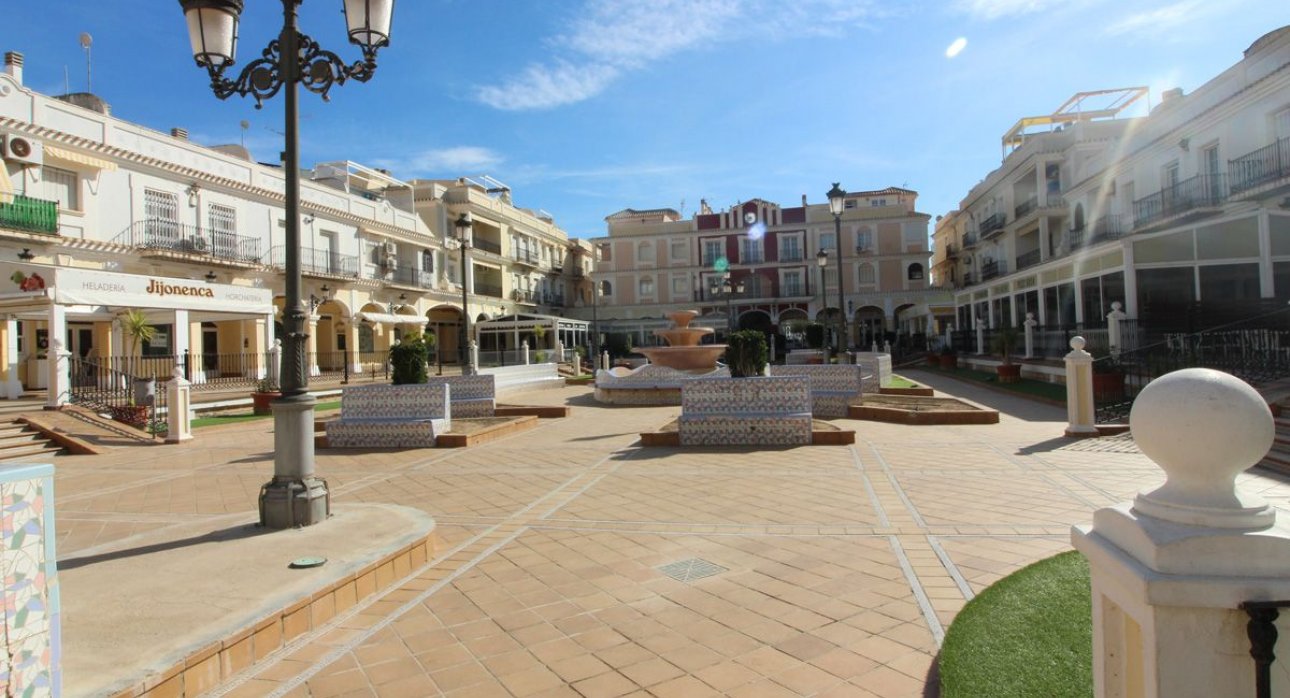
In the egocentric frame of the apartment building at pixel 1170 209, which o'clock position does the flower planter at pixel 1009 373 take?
The flower planter is roughly at 12 o'clock from the apartment building.

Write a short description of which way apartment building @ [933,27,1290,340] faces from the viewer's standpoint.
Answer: facing the viewer and to the left of the viewer

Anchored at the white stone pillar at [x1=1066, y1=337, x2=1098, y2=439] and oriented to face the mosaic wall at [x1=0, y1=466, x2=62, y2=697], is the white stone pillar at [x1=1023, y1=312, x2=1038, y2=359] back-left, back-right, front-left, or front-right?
back-right

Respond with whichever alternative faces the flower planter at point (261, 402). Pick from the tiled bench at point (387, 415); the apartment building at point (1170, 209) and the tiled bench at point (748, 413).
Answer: the apartment building

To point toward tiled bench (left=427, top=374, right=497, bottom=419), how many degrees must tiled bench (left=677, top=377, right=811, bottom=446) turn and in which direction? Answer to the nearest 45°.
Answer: approximately 135° to its right

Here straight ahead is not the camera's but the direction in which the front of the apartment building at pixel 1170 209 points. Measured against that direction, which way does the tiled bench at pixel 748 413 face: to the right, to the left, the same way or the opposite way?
to the left

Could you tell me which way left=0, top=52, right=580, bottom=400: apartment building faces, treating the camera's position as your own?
facing the viewer and to the right of the viewer

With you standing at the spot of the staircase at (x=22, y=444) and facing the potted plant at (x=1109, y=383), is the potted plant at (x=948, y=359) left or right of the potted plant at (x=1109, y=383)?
left

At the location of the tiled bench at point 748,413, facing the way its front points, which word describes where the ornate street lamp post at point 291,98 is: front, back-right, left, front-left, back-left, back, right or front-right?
front-right

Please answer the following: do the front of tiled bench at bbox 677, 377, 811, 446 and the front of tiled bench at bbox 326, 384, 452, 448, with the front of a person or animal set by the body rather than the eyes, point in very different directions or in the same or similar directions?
same or similar directions

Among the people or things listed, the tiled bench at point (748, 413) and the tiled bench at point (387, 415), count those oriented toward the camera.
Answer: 2

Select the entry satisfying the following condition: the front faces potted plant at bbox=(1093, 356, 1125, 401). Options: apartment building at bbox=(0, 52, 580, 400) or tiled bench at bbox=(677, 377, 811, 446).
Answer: the apartment building

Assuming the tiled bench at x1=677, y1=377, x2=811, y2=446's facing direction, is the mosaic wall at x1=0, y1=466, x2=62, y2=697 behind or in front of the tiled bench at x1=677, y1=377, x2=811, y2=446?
in front

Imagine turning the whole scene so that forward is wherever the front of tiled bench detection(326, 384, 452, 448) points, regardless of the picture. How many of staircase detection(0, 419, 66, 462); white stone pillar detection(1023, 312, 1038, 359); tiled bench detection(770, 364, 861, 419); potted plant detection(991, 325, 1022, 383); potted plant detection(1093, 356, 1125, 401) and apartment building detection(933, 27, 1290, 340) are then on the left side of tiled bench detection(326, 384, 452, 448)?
5

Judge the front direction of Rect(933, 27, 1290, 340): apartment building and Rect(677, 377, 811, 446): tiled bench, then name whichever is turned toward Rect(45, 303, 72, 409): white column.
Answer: the apartment building

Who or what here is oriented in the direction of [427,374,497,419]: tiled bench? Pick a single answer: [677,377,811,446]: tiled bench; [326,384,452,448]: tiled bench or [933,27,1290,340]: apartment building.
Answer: the apartment building

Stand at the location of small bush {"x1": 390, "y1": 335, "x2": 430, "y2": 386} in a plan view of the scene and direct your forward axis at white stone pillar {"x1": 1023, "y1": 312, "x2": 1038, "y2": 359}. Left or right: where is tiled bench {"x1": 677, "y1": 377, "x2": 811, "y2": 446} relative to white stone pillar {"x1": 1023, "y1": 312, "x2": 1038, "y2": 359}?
right

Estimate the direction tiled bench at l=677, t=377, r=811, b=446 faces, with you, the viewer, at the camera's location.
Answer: facing the viewer

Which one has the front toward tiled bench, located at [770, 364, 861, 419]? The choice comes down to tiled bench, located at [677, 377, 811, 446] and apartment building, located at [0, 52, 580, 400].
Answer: the apartment building

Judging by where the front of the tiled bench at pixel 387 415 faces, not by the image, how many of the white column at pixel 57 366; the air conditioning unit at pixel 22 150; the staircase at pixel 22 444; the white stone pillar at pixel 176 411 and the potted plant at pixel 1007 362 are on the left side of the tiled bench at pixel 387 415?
1
